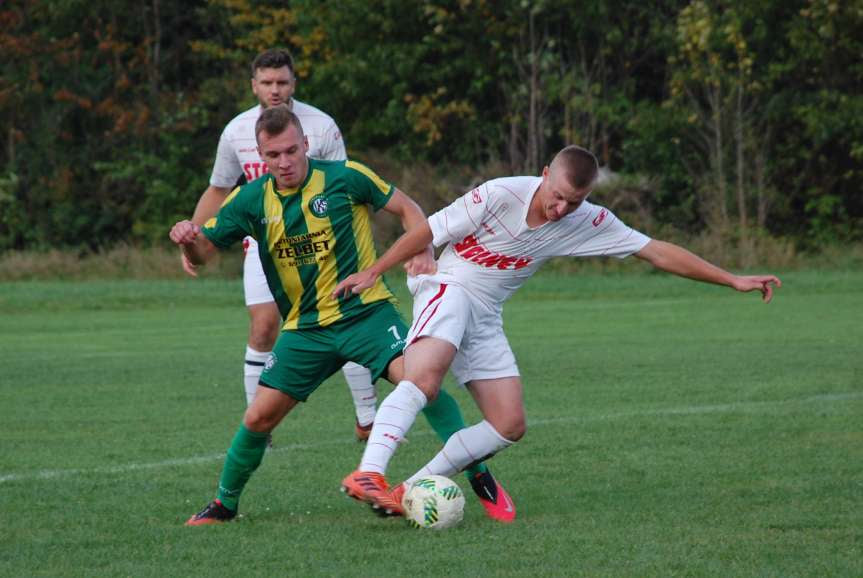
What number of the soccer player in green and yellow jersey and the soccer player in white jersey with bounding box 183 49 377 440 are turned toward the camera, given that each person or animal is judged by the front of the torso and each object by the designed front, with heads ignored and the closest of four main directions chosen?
2

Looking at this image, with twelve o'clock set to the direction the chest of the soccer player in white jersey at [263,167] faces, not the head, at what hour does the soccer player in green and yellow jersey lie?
The soccer player in green and yellow jersey is roughly at 12 o'clock from the soccer player in white jersey.

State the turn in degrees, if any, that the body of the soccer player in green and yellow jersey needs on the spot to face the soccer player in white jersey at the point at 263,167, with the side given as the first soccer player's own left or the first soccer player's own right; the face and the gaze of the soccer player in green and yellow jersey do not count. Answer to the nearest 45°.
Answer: approximately 180°

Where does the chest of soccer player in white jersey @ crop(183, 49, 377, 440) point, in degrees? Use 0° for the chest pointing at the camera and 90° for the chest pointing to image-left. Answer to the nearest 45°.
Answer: approximately 0°

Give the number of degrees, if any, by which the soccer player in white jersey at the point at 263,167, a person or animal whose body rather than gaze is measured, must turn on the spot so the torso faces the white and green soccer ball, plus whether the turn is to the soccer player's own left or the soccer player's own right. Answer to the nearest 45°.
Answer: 0° — they already face it
